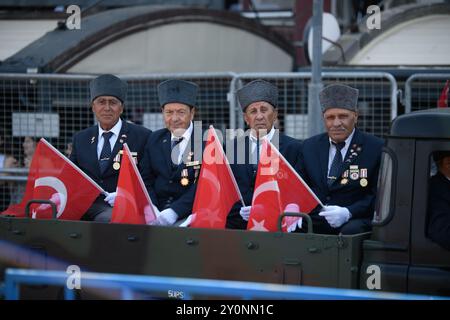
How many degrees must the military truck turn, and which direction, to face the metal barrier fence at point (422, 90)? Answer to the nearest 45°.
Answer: approximately 90° to its left

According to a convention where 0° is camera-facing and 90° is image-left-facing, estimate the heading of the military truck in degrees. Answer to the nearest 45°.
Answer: approximately 270°

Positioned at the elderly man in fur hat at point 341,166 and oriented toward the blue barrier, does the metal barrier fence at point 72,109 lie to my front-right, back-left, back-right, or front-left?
back-right

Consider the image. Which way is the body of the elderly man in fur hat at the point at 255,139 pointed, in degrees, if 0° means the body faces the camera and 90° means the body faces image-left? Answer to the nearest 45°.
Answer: approximately 0°

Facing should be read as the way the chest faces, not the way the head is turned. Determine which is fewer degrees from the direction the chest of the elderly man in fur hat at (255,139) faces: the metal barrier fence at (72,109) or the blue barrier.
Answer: the blue barrier

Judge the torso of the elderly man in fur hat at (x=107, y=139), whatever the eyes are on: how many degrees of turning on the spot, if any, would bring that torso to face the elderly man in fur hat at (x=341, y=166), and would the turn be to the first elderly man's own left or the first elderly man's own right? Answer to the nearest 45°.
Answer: approximately 45° to the first elderly man's own left

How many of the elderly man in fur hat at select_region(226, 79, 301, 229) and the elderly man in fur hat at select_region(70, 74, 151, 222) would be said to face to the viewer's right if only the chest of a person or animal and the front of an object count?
0

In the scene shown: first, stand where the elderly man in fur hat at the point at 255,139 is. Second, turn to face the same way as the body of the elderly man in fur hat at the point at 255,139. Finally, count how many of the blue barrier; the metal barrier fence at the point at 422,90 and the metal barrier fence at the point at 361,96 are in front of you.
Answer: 1

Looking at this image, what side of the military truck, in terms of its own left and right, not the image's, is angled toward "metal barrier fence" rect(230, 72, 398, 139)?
left
